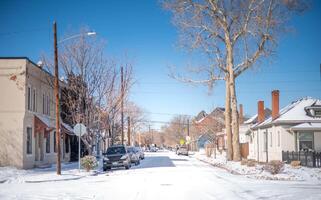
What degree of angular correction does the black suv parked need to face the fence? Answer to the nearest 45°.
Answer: approximately 90° to its left

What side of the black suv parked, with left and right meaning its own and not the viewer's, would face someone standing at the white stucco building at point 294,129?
left

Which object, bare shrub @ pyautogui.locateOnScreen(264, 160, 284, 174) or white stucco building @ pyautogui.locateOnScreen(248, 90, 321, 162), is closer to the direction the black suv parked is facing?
the bare shrub

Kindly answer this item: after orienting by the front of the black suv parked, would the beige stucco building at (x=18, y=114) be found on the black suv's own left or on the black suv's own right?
on the black suv's own right

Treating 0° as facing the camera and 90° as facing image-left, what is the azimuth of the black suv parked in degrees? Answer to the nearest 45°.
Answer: approximately 0°

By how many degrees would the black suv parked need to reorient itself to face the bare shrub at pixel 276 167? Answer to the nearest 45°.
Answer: approximately 45° to its left
